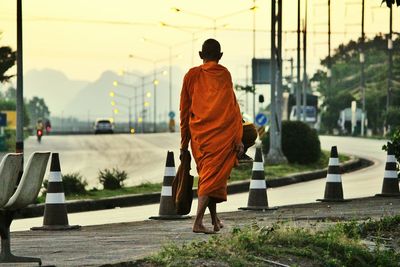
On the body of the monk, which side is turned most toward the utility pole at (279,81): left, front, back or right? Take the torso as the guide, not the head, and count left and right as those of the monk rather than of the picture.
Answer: front

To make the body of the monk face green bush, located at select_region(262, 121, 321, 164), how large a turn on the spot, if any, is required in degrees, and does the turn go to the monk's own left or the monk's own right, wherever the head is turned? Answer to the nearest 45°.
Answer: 0° — they already face it

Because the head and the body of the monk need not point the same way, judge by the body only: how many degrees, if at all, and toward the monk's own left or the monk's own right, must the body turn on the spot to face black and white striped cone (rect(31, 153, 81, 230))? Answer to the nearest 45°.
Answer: approximately 45° to the monk's own left

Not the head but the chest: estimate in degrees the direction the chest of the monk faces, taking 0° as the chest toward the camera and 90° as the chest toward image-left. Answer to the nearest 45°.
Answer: approximately 180°

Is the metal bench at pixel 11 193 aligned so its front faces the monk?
no

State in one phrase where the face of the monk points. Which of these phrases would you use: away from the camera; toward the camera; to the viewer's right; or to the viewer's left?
away from the camera

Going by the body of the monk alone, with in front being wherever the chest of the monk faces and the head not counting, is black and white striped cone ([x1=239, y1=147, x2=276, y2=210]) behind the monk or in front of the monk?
in front

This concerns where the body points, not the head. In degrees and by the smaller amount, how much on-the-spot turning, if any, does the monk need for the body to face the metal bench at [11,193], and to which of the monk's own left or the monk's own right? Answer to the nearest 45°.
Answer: approximately 135° to the monk's own left

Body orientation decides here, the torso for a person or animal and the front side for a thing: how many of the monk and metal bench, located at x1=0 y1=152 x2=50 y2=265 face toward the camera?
0

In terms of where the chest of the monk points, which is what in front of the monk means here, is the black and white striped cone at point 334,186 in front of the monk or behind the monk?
in front
